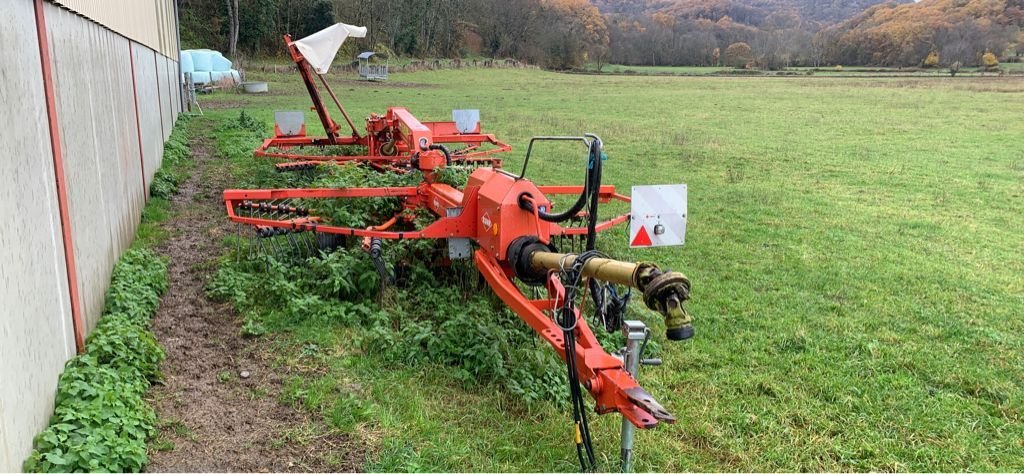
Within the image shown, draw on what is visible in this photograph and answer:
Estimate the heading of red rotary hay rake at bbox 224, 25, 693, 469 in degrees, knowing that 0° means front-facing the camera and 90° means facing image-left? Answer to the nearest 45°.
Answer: approximately 315°

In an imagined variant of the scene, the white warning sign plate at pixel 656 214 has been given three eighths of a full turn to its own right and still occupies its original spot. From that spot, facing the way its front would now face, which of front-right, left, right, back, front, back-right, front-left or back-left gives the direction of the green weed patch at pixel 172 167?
front

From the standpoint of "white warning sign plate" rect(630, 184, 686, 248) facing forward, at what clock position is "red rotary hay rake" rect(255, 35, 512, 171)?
The red rotary hay rake is roughly at 5 o'clock from the white warning sign plate.

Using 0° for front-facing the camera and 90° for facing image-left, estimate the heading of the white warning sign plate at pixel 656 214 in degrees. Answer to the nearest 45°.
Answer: approximately 0°
